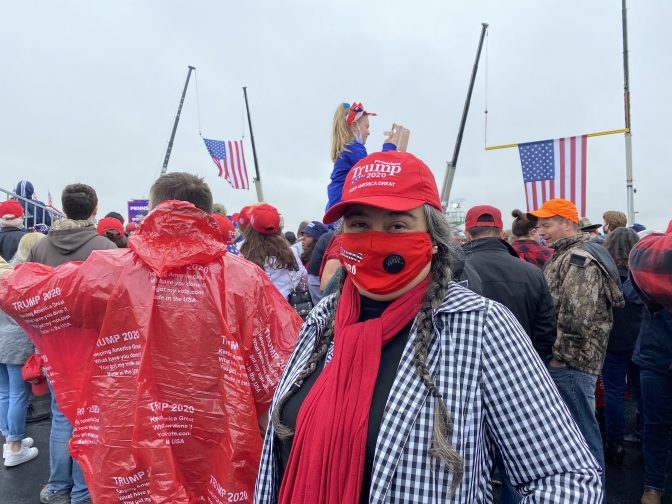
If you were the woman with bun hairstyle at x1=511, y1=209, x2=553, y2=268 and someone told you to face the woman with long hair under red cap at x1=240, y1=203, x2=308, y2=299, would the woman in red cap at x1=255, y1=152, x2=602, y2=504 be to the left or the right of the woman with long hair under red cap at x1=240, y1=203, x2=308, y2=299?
left

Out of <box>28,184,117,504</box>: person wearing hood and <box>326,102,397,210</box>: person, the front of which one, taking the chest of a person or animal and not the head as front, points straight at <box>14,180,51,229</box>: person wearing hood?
<box>28,184,117,504</box>: person wearing hood

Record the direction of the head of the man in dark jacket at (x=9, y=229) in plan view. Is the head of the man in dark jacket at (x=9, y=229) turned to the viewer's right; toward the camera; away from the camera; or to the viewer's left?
away from the camera

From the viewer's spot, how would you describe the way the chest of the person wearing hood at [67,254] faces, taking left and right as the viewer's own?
facing away from the viewer

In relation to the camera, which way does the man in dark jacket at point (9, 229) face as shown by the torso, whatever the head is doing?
away from the camera

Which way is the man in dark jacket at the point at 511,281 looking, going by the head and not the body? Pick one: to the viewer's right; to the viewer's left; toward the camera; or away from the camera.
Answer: away from the camera

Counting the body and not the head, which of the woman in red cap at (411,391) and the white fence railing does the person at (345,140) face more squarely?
the woman in red cap

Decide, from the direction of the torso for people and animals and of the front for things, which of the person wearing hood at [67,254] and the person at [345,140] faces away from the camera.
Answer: the person wearing hood

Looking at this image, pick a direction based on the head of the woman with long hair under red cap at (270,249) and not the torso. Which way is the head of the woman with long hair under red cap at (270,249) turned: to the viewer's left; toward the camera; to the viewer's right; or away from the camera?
away from the camera

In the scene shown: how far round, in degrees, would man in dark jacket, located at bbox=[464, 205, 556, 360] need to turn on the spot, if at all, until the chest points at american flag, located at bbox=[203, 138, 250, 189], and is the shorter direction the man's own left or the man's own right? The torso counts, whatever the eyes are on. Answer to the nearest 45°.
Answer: approximately 45° to the man's own left

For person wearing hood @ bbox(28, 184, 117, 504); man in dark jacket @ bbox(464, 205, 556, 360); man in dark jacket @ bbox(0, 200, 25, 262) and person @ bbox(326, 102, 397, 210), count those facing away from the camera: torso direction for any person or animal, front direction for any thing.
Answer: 3

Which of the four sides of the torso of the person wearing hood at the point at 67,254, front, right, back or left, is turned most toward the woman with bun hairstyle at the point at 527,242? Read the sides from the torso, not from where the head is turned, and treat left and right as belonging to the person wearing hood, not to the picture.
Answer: right

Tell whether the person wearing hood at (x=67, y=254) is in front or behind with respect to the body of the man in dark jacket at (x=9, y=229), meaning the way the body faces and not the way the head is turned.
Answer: behind

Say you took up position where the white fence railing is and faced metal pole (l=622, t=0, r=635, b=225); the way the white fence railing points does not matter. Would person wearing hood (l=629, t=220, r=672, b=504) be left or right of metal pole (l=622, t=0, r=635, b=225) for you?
right
